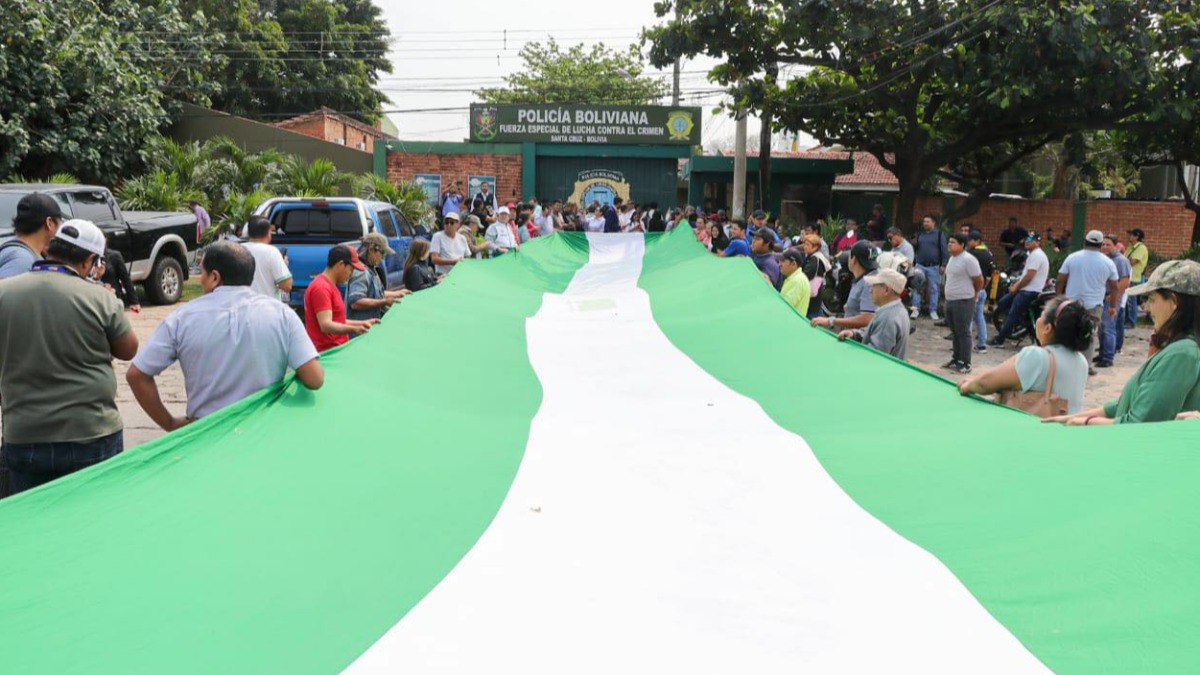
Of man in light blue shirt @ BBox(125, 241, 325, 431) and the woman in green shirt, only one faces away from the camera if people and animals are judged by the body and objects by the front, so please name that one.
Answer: the man in light blue shirt

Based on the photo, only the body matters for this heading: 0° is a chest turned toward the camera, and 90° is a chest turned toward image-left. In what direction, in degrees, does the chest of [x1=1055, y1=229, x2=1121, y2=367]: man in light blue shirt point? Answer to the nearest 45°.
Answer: approximately 180°

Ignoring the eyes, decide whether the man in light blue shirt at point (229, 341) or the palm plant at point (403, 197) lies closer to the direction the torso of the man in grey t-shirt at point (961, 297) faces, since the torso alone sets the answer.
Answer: the man in light blue shirt

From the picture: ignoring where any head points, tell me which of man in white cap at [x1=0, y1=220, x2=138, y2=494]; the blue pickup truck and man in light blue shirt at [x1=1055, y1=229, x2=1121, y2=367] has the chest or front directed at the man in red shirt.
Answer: the man in white cap

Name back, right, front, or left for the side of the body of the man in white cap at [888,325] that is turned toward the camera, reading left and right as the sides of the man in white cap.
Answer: left

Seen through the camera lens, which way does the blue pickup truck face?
facing away from the viewer and to the right of the viewer

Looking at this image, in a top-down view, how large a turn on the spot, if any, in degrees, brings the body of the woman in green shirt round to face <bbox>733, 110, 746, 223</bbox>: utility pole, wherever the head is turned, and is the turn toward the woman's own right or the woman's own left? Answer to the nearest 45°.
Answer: approximately 45° to the woman's own right

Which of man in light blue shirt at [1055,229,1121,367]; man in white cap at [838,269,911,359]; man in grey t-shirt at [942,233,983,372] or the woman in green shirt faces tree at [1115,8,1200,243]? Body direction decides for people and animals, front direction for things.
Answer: the man in light blue shirt

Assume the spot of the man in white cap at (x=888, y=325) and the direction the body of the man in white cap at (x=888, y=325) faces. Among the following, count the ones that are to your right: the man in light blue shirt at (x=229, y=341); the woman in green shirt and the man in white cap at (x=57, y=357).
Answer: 0

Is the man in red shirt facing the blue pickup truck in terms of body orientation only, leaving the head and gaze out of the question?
no

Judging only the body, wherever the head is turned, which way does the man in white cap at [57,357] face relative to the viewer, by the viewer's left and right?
facing away from the viewer and to the right of the viewer

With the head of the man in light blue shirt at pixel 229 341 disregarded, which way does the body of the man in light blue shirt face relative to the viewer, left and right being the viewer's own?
facing away from the viewer

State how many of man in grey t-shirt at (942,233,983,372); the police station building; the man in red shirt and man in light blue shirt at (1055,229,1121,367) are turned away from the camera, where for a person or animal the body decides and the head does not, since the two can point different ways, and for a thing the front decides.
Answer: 1

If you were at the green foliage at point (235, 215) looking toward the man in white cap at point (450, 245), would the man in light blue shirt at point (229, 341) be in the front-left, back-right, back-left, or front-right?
front-right

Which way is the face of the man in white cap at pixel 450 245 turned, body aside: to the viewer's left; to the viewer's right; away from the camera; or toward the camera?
toward the camera

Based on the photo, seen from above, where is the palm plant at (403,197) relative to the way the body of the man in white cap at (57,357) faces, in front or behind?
in front

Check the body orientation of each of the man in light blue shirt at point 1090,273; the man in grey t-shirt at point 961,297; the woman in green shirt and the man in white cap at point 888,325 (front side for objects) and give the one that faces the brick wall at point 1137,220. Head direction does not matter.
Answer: the man in light blue shirt

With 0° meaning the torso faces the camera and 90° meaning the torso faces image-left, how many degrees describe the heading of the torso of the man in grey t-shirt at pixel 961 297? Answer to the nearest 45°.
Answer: approximately 45°

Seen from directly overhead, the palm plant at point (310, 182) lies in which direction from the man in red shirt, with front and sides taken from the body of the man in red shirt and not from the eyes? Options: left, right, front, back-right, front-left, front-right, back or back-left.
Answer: left

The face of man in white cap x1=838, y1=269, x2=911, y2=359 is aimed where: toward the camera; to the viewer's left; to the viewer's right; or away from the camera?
to the viewer's left

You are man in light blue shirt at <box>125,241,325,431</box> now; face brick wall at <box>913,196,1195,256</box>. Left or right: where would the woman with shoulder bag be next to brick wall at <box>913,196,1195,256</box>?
right
